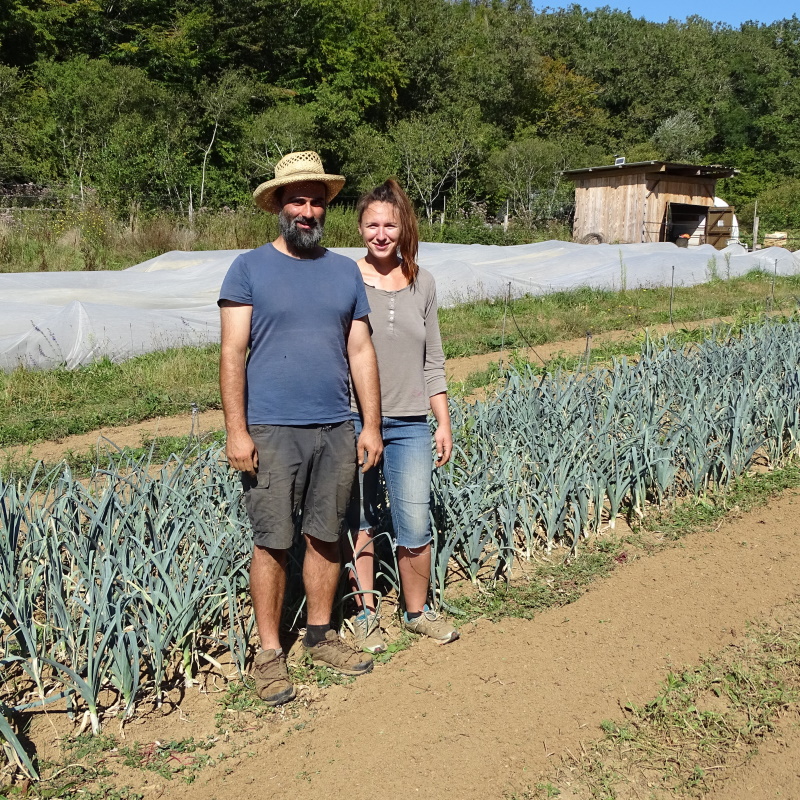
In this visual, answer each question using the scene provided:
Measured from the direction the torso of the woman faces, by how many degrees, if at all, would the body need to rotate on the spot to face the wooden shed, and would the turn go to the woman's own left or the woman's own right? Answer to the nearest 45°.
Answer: approximately 180°

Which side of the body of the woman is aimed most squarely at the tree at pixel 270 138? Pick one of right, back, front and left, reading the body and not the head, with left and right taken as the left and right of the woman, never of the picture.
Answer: back

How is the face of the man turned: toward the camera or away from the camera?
toward the camera

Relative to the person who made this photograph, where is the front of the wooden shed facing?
facing the viewer and to the right of the viewer

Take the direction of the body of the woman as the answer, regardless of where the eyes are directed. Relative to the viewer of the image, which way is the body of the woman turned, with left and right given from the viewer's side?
facing the viewer

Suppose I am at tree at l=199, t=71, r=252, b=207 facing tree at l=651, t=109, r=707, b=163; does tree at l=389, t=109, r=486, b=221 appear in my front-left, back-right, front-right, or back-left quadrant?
front-right

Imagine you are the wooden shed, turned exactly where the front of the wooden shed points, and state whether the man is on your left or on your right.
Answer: on your right

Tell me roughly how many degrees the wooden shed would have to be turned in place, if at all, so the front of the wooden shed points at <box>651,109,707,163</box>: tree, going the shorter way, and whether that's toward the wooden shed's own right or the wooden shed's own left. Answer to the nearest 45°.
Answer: approximately 135° to the wooden shed's own left

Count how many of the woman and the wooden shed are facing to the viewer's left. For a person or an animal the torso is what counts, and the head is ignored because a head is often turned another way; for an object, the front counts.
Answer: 0

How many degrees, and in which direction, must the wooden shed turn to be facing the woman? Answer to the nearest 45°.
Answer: approximately 45° to its right
